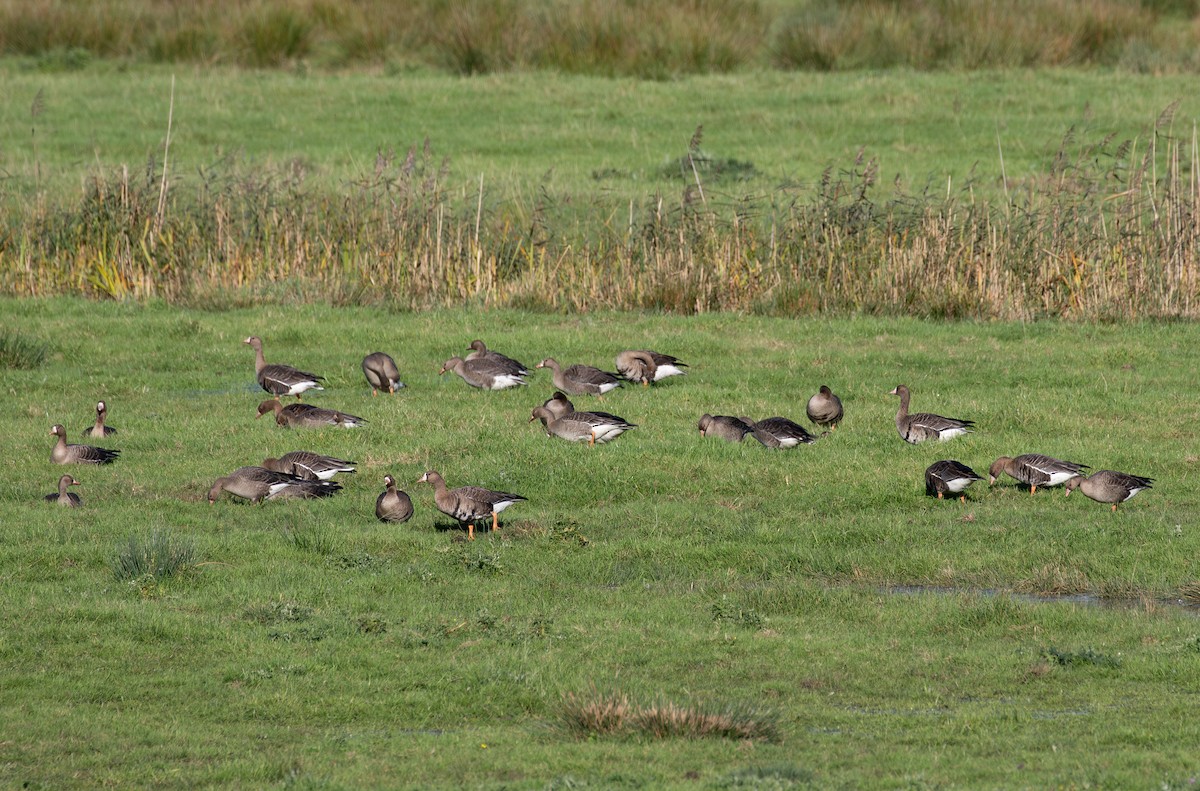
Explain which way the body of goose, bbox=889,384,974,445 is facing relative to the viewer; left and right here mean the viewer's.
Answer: facing to the left of the viewer

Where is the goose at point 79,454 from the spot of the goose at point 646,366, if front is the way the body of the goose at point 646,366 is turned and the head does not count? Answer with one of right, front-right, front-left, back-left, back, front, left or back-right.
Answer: front-left

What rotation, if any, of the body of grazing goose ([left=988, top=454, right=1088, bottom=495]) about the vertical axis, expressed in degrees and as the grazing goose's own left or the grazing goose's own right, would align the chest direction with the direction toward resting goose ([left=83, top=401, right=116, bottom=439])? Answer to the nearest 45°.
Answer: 0° — it already faces it

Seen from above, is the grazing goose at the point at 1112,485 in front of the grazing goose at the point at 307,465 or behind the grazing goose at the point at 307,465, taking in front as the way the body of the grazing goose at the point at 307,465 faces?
behind

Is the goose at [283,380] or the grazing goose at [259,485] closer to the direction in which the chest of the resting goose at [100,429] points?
the grazing goose

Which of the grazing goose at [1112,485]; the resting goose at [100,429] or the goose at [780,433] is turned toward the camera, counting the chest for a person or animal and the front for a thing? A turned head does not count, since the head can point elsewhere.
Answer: the resting goose

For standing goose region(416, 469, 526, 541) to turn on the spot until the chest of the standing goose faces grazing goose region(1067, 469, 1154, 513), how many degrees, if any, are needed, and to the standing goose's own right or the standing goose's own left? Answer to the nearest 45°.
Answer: approximately 180°

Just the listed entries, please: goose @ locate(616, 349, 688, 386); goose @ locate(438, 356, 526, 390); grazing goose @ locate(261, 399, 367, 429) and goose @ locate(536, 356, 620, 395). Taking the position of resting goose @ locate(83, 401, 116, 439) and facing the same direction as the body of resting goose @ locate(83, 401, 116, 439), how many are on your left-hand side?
4

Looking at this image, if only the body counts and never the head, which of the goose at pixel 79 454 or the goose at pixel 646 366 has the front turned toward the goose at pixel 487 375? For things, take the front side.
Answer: the goose at pixel 646 366

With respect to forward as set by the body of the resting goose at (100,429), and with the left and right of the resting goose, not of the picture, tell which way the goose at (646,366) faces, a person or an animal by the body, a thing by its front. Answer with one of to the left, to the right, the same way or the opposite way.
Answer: to the right

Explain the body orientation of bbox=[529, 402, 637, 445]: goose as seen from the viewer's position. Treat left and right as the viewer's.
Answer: facing to the left of the viewer

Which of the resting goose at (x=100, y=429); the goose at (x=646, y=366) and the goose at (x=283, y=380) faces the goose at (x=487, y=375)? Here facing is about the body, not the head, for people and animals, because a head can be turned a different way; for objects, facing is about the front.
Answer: the goose at (x=646, y=366)

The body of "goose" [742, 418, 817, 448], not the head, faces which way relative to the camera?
to the viewer's left

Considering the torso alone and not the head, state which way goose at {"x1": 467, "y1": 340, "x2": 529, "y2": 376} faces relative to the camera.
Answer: to the viewer's left

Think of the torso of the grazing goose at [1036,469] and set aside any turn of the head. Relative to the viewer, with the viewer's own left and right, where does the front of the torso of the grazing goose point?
facing to the left of the viewer

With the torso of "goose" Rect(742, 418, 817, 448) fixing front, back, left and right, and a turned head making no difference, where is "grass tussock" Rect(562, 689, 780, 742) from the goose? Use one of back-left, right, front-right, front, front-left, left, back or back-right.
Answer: left

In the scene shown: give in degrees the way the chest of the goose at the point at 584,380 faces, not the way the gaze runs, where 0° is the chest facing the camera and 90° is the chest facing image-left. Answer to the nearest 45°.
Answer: approximately 90°

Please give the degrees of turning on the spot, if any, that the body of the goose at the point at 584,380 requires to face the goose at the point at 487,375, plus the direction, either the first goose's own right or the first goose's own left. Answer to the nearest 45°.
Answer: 0° — it already faces it

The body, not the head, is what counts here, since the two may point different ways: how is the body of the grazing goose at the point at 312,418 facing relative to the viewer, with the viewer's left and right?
facing to the left of the viewer

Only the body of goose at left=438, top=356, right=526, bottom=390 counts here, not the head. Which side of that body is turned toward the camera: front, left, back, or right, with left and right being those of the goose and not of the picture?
left

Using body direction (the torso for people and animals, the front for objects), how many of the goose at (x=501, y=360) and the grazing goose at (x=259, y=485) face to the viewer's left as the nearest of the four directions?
2
